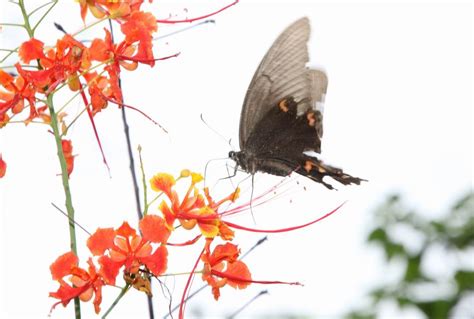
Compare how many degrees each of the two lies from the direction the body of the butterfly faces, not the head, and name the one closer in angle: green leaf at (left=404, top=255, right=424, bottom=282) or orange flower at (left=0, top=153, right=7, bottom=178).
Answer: the orange flower

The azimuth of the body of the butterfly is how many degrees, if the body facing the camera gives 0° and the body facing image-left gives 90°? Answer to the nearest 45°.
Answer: approximately 90°

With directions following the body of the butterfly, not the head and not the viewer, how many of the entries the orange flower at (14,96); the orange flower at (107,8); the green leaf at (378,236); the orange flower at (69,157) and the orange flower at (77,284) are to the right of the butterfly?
1

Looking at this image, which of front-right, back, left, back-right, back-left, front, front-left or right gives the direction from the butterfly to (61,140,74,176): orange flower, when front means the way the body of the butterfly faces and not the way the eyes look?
front-left

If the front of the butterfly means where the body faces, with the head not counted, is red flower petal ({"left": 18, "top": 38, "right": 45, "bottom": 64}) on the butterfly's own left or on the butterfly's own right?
on the butterfly's own left

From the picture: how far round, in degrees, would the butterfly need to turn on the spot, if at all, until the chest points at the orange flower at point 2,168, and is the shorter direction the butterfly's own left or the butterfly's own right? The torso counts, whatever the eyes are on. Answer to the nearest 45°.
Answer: approximately 45° to the butterfly's own left

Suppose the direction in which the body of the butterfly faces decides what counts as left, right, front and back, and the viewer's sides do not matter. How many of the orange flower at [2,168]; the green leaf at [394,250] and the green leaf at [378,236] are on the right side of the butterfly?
2

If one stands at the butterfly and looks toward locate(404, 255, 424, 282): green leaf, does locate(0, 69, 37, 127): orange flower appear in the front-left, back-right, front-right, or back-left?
back-left

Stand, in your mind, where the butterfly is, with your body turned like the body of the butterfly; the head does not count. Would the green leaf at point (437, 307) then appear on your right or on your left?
on your right

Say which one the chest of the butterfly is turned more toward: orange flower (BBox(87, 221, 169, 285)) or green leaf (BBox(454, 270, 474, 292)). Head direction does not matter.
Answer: the orange flower

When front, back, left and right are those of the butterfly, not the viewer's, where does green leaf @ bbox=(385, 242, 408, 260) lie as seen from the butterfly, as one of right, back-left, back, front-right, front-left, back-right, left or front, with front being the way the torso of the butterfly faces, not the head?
right

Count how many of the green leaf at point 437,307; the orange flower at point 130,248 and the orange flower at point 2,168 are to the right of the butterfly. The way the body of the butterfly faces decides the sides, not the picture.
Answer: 1

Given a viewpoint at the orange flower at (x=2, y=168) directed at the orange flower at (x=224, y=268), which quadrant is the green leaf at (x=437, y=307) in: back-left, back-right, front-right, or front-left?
front-left

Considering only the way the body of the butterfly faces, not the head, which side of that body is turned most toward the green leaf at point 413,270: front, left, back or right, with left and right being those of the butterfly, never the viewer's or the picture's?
right

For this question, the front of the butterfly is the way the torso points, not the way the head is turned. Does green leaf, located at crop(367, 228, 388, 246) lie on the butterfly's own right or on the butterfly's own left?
on the butterfly's own right

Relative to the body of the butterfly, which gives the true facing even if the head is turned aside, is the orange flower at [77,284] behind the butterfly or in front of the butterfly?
in front
